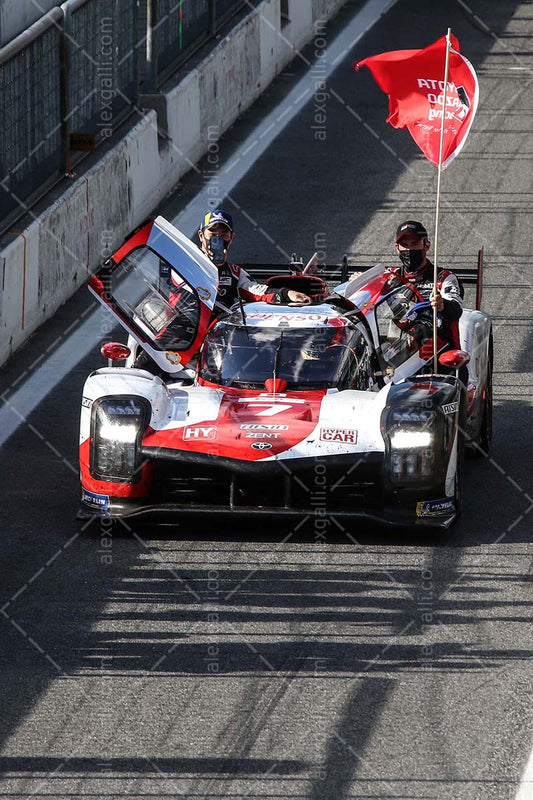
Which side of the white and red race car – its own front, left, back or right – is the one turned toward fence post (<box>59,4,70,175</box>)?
back

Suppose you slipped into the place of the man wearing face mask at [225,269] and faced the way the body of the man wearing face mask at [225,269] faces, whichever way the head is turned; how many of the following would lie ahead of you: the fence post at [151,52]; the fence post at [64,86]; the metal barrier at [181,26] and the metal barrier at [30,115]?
0

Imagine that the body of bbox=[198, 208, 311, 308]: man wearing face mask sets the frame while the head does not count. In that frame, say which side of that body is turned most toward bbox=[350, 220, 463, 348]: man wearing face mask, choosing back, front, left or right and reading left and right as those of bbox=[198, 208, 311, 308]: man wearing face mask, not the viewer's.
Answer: left

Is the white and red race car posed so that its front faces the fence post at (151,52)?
no

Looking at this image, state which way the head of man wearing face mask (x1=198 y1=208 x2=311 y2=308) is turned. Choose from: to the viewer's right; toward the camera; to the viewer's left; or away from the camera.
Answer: toward the camera

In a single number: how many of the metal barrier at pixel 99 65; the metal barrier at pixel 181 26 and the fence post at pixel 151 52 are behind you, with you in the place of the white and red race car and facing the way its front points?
3

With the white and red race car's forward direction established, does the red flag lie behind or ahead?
behind

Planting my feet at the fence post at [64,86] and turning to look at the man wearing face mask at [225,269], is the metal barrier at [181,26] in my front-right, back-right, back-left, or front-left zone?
back-left

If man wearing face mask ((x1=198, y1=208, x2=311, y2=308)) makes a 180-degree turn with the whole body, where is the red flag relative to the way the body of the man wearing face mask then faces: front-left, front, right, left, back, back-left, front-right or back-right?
right

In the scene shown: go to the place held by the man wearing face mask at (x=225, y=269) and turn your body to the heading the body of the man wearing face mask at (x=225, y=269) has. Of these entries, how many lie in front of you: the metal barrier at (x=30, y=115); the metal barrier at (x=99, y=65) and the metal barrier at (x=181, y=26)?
0

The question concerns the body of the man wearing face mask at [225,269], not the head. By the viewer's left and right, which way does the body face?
facing the viewer

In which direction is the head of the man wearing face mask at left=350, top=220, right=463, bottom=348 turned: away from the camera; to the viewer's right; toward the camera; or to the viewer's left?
toward the camera

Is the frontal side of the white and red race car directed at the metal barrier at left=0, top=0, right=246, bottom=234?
no

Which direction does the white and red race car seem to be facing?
toward the camera

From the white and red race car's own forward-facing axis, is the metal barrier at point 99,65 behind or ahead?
behind

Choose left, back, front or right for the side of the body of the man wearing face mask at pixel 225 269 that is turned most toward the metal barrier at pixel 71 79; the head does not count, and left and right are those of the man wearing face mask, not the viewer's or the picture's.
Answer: back

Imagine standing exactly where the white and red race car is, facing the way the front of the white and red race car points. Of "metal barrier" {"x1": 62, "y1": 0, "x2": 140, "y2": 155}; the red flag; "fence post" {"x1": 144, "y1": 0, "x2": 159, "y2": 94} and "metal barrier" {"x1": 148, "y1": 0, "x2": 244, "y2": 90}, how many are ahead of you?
0
